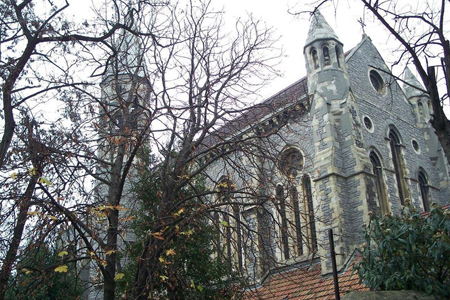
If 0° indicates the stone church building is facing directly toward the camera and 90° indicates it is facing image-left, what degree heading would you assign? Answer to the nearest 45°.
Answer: approximately 315°
